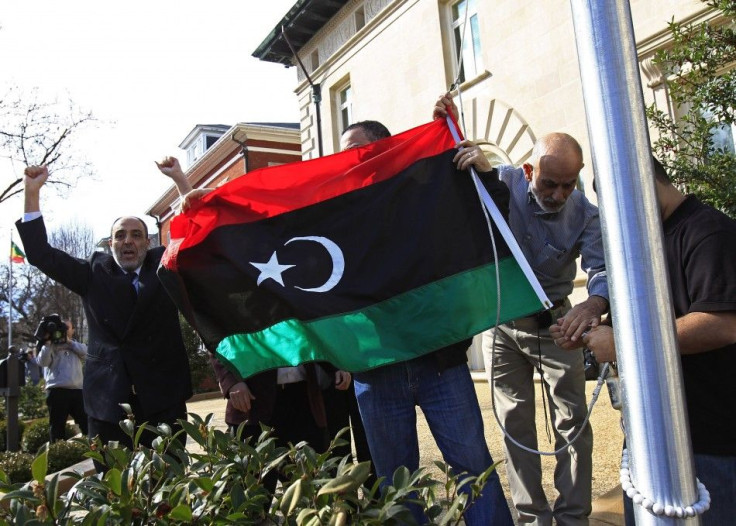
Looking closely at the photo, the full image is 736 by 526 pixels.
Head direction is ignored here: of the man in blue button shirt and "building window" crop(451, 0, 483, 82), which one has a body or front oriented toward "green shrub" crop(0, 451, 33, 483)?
the building window

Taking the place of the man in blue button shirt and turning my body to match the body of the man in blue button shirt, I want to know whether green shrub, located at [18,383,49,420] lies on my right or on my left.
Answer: on my right

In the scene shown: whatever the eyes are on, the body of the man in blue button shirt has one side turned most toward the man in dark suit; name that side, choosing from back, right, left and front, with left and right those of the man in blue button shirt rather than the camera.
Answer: right

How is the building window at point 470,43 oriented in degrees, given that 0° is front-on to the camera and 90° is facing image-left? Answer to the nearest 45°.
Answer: approximately 45°

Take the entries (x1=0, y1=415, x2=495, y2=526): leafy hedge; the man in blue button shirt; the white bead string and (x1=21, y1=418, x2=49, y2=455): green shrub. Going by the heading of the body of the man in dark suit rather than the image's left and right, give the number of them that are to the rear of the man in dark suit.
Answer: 1

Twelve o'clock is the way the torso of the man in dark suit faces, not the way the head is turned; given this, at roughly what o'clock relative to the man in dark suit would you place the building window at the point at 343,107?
The building window is roughly at 7 o'clock from the man in dark suit.

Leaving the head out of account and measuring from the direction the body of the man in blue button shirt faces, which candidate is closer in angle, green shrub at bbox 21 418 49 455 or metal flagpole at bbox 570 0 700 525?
the metal flagpole

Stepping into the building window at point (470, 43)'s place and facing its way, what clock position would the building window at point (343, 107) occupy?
the building window at point (343, 107) is roughly at 3 o'clock from the building window at point (470, 43).

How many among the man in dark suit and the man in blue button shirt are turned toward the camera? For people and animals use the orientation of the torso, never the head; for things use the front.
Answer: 2

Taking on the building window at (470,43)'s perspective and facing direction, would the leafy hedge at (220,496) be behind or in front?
in front

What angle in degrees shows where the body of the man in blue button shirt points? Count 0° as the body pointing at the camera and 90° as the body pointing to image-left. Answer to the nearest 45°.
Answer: approximately 0°
